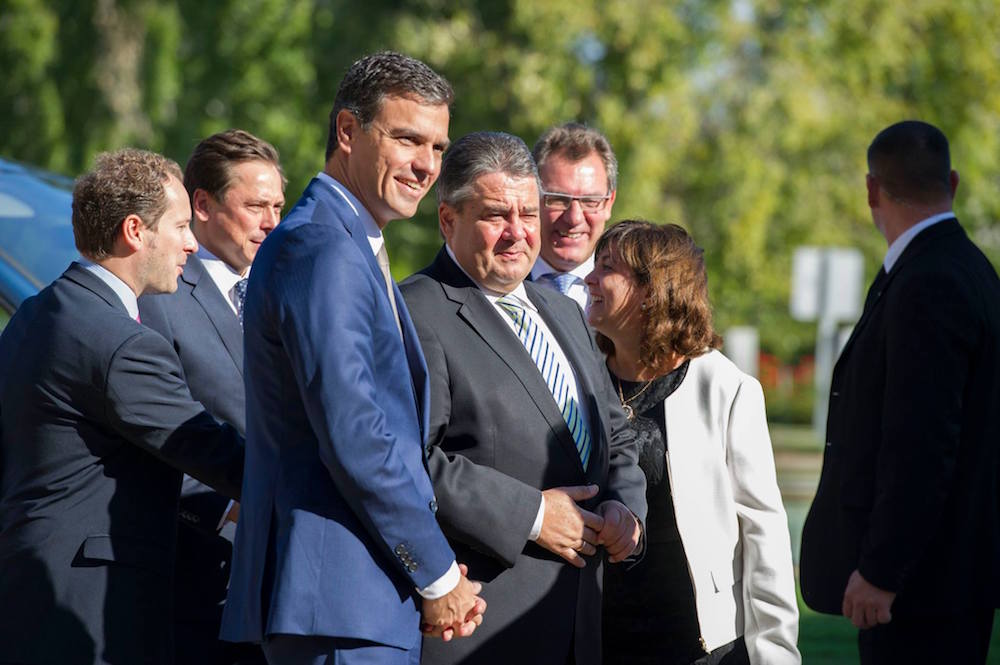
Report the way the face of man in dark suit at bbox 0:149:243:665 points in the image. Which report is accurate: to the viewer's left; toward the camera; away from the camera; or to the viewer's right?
to the viewer's right

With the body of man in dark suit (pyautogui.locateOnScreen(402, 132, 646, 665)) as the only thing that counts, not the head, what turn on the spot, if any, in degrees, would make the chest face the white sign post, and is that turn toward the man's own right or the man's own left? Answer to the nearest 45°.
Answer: approximately 135° to the man's own left

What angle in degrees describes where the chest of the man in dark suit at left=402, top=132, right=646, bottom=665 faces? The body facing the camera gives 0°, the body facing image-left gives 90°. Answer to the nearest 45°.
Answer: approximately 315°

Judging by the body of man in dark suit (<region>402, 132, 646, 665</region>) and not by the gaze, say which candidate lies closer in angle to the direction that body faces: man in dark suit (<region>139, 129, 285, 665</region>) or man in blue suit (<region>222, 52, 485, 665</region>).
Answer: the man in blue suit

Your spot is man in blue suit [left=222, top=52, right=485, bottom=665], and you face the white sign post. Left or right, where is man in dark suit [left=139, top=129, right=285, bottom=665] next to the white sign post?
left

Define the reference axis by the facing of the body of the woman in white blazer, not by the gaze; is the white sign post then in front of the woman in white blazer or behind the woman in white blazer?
behind

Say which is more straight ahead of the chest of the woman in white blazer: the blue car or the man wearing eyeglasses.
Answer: the blue car
